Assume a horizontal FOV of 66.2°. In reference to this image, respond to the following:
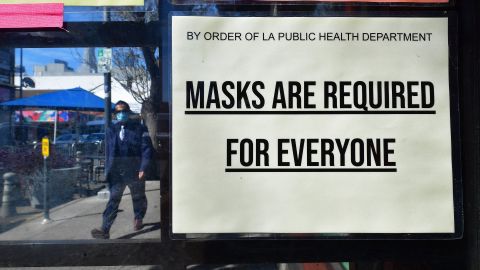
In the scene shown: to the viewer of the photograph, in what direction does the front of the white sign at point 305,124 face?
facing the viewer

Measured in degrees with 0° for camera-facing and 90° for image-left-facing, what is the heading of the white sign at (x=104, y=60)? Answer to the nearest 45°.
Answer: approximately 0°

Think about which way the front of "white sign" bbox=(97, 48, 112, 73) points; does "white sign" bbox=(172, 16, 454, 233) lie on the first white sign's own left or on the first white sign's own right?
on the first white sign's own left

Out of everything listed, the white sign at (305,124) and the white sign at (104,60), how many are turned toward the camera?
2
